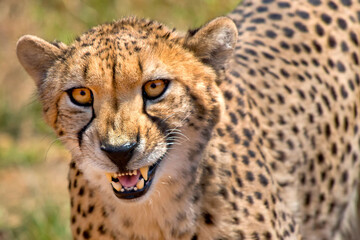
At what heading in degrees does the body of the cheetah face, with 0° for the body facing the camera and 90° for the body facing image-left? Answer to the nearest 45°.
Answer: approximately 45°
